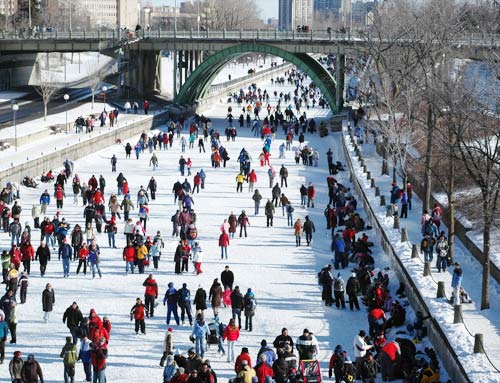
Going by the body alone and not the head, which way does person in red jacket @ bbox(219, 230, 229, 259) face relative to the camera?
away from the camera

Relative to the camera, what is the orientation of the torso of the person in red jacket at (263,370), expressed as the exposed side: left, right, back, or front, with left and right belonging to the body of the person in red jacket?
back

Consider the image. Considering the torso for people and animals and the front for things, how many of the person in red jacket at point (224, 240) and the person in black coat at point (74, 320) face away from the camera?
1

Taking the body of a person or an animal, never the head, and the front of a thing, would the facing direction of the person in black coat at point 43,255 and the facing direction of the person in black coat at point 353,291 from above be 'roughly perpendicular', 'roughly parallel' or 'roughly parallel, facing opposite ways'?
roughly parallel, facing opposite ways

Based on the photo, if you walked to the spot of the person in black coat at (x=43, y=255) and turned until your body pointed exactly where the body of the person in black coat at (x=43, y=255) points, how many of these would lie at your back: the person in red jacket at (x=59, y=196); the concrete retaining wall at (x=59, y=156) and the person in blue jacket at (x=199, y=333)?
2

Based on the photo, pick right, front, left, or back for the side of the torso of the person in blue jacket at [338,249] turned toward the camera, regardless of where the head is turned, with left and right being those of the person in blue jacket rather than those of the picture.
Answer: back

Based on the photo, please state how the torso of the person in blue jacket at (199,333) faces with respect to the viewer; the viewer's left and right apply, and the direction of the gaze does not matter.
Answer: facing away from the viewer

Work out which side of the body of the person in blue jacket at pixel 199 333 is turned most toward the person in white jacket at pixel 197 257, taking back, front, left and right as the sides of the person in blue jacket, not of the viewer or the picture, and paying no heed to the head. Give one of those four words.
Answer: front

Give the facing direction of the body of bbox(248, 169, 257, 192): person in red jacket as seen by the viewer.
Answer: away from the camera
